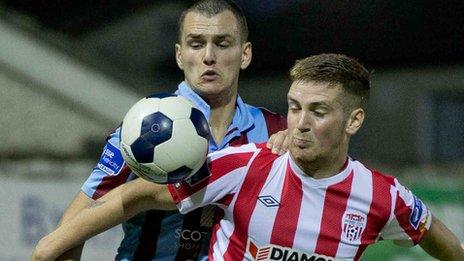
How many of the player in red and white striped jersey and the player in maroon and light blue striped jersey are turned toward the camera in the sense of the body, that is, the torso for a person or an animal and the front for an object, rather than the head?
2

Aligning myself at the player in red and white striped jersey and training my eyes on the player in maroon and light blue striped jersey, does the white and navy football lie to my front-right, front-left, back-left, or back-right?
front-left

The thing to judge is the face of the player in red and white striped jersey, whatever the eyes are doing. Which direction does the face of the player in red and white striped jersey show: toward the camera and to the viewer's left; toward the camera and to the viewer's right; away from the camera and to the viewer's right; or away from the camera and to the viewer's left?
toward the camera and to the viewer's left

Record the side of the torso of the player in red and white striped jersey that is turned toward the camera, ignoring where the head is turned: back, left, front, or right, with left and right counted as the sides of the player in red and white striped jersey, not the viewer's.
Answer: front

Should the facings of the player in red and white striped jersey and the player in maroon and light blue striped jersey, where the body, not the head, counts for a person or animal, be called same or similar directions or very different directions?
same or similar directions

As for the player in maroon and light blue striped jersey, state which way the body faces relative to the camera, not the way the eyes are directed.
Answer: toward the camera

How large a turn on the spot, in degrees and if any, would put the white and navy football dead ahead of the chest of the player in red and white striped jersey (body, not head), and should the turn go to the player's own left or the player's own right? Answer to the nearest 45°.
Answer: approximately 90° to the player's own right

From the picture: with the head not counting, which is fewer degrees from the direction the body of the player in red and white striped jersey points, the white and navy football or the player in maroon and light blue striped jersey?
the white and navy football

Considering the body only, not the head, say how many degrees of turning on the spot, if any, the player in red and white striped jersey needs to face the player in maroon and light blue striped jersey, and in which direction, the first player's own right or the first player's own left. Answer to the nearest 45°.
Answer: approximately 135° to the first player's own right
